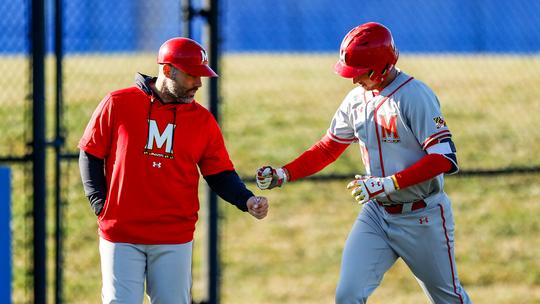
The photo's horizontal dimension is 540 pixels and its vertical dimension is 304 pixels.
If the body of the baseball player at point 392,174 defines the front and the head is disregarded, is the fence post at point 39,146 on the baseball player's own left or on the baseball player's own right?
on the baseball player's own right

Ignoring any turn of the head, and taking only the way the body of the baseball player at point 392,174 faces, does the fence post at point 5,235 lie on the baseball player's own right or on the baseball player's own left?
on the baseball player's own right

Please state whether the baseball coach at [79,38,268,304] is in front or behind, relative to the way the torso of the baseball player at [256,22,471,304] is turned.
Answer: in front

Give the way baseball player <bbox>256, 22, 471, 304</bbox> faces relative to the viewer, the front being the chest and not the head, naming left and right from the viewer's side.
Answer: facing the viewer and to the left of the viewer
